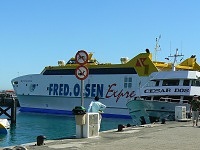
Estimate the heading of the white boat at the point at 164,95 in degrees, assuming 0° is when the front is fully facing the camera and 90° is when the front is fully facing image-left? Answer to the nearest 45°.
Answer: approximately 45°
